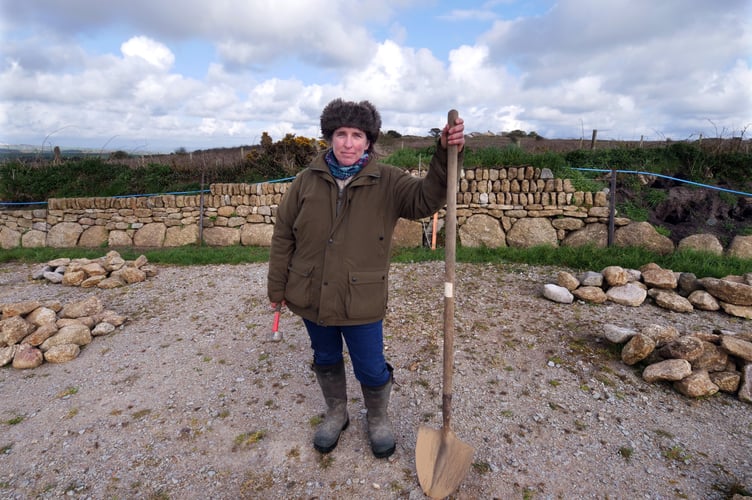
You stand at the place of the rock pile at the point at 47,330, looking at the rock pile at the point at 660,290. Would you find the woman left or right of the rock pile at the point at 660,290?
right

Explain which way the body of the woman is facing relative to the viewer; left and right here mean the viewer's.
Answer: facing the viewer

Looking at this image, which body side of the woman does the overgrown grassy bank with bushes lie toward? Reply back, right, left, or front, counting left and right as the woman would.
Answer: back

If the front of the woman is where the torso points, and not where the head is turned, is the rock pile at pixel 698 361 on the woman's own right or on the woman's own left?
on the woman's own left

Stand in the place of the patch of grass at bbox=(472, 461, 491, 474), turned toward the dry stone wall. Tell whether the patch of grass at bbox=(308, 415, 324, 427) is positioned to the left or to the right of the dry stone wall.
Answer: left
